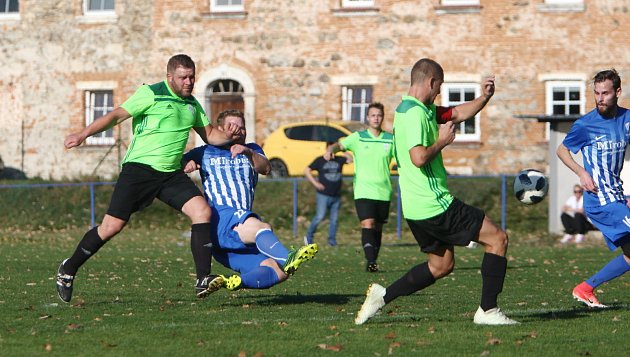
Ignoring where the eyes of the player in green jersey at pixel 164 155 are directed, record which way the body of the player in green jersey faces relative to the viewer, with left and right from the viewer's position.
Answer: facing the viewer and to the right of the viewer

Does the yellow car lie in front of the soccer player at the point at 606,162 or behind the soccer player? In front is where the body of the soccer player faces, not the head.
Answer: behind

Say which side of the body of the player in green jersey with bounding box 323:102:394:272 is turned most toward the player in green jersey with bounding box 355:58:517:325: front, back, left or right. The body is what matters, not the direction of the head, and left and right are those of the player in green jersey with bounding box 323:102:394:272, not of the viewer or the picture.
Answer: front

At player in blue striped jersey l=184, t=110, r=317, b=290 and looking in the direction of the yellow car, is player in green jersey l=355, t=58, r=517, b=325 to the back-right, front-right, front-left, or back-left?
back-right

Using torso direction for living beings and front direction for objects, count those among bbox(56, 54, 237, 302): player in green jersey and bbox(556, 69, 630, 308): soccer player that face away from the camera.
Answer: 0

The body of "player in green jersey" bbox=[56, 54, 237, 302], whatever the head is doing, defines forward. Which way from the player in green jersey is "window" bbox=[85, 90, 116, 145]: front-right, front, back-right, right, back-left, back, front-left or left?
back-left

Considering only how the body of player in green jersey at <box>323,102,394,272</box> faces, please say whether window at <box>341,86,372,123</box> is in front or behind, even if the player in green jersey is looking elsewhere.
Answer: behind

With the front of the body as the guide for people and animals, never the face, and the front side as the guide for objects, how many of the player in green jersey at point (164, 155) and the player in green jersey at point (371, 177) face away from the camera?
0

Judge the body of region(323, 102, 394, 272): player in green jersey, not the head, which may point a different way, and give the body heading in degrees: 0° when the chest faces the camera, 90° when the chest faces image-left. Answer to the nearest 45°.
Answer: approximately 0°
